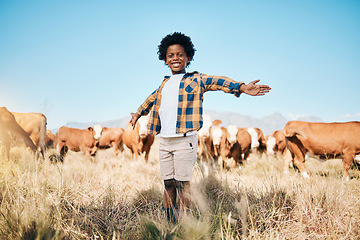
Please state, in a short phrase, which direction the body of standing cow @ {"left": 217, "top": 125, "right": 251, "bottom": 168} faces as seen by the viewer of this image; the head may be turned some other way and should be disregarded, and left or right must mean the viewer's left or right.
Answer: facing the viewer and to the left of the viewer

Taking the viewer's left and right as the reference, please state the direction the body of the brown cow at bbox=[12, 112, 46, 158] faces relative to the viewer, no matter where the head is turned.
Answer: facing to the left of the viewer
